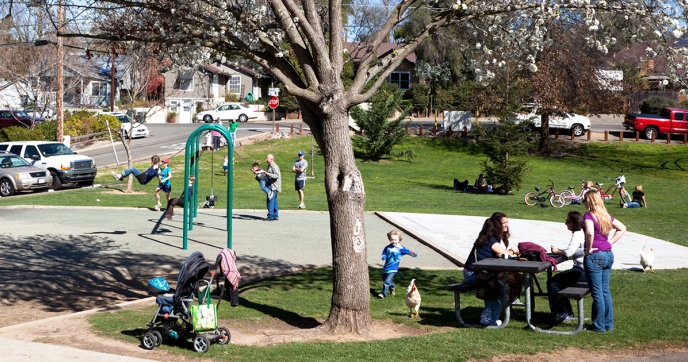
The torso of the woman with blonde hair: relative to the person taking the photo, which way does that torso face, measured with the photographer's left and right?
facing away from the viewer and to the left of the viewer

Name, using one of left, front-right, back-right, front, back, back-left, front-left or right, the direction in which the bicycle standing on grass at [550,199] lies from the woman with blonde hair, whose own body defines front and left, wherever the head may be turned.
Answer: front-right

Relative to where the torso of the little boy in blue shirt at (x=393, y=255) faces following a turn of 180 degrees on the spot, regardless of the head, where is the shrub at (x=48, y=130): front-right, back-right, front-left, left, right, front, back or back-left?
front-left

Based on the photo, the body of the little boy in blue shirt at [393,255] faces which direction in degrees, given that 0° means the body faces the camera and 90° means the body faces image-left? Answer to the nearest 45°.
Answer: approximately 0°

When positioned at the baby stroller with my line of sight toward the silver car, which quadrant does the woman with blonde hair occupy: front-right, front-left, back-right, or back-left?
back-right

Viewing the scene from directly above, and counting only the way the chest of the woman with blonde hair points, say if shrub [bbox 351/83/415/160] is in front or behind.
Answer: in front
